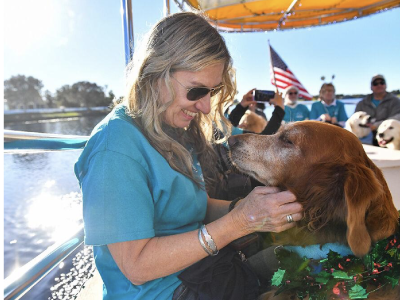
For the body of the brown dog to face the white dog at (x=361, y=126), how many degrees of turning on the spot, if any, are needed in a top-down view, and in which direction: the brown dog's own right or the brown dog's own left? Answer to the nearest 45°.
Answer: approximately 90° to the brown dog's own right

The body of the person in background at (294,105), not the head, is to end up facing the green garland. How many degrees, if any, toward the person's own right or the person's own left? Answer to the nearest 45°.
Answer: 0° — they already face it

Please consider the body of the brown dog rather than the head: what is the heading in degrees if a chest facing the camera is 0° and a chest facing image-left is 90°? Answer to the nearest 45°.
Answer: approximately 90°

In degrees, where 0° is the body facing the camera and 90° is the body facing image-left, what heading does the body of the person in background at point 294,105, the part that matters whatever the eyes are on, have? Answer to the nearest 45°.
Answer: approximately 0°

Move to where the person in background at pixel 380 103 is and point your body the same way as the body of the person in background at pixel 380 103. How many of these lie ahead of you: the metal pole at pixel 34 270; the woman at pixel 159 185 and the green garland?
3
